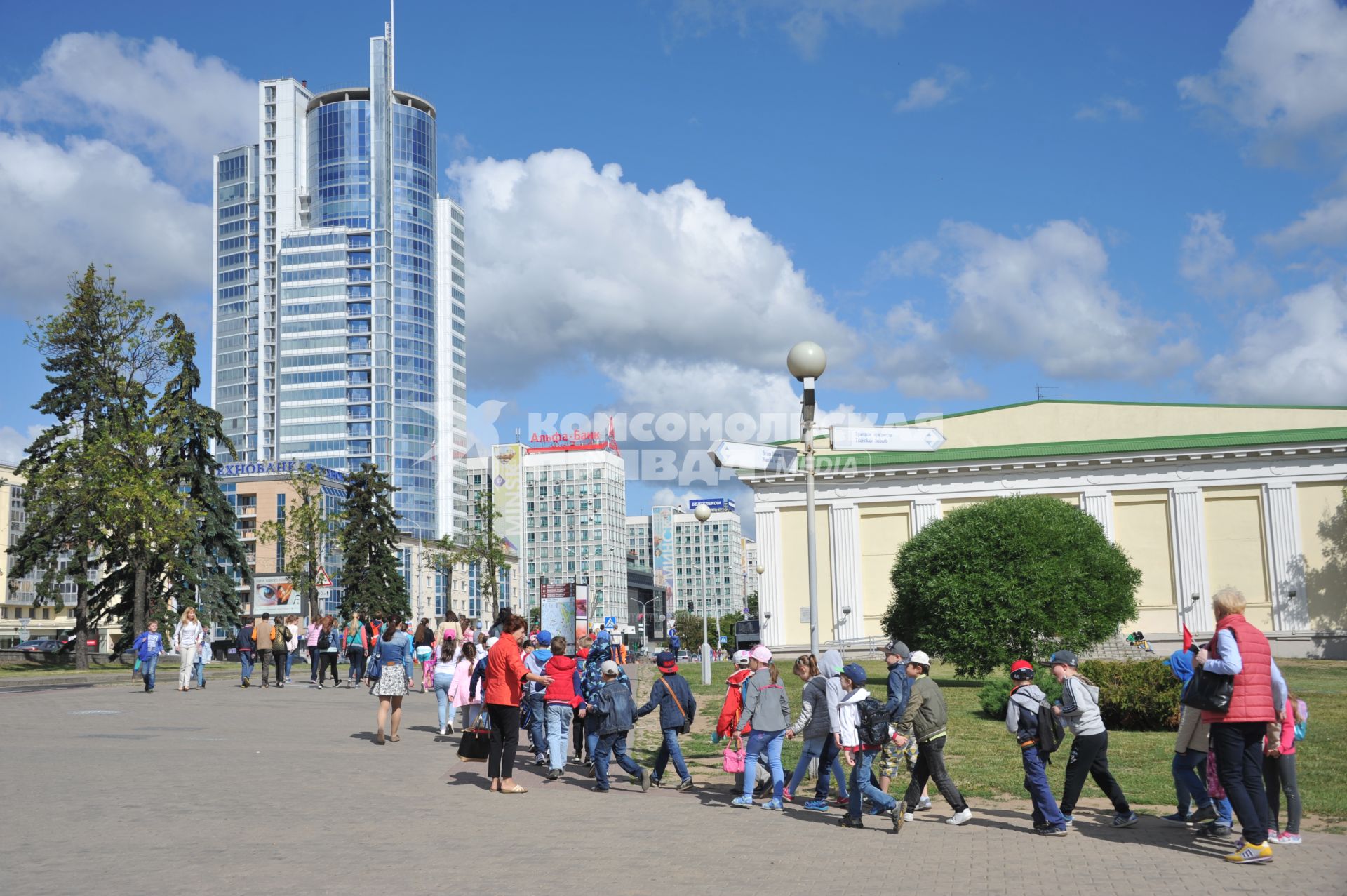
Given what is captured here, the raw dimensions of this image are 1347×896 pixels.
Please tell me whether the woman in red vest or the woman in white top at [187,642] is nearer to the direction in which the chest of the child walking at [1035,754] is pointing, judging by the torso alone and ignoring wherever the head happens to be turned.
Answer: the woman in white top

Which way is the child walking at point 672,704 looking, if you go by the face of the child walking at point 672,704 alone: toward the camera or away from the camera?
away from the camera

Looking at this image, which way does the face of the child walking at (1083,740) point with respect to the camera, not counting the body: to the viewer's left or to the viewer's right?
to the viewer's left

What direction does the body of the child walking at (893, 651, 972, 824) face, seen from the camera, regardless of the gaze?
to the viewer's left

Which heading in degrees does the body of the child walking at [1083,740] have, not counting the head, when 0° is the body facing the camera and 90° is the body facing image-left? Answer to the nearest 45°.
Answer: approximately 90°

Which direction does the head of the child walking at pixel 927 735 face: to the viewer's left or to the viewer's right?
to the viewer's left

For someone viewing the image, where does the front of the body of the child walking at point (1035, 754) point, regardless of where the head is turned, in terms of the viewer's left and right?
facing away from the viewer and to the left of the viewer

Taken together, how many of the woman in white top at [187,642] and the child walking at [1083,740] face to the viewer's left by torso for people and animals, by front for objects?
1

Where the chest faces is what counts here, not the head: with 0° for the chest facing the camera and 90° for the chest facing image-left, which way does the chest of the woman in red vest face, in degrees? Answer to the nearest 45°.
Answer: approximately 135°
